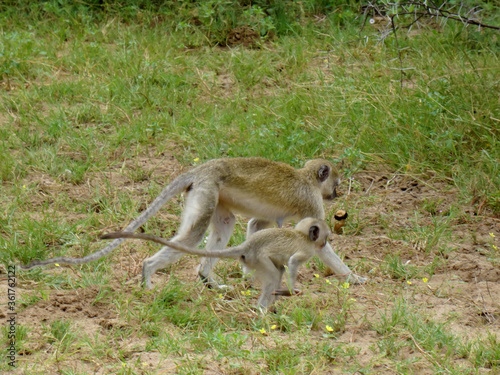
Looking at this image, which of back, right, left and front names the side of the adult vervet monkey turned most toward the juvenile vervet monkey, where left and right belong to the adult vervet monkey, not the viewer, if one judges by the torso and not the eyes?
right

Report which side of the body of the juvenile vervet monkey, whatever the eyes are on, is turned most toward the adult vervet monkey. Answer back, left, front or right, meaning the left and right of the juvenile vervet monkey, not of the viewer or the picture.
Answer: left

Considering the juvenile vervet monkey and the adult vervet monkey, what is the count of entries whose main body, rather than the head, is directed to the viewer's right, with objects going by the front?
2

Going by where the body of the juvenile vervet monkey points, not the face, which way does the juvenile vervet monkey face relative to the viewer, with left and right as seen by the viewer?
facing to the right of the viewer

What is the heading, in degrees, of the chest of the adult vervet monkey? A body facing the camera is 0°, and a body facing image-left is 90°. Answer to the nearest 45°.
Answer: approximately 270°
